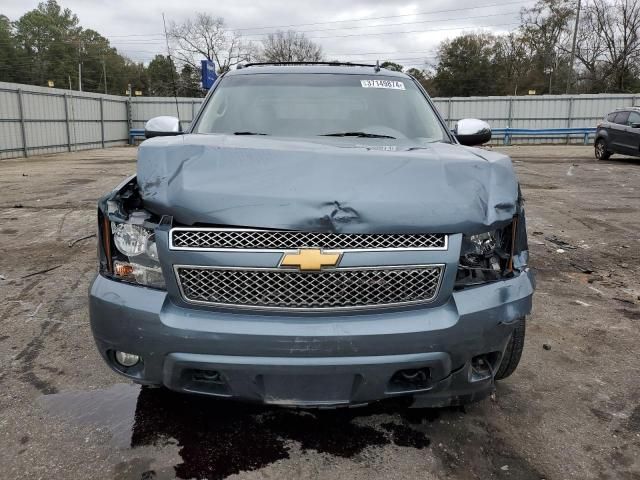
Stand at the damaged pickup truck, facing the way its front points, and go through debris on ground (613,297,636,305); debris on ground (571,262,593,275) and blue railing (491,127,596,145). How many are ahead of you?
0

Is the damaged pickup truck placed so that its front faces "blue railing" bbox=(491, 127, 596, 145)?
no

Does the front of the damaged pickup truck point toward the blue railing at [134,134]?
no

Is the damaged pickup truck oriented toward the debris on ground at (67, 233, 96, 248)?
no

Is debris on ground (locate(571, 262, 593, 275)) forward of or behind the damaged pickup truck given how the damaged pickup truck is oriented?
behind

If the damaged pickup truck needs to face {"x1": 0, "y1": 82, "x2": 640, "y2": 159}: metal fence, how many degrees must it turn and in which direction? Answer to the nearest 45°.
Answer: approximately 180°

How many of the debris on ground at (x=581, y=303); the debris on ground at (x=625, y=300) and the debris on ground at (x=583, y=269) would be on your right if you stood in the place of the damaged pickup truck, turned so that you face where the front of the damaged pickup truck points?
0

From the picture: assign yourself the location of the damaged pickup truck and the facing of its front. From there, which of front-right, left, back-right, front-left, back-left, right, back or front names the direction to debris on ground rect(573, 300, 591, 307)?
back-left

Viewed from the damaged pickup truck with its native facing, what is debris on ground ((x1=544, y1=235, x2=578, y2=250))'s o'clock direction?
The debris on ground is roughly at 7 o'clock from the damaged pickup truck.

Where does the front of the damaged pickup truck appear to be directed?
toward the camera

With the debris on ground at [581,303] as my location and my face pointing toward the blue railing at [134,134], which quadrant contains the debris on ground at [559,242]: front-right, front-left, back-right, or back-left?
front-right
